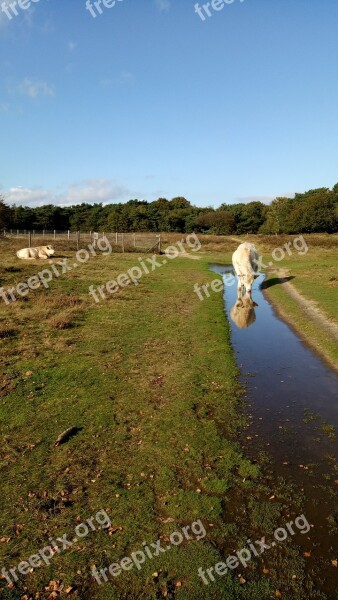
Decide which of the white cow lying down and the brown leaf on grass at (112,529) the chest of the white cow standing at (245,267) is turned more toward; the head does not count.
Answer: the brown leaf on grass

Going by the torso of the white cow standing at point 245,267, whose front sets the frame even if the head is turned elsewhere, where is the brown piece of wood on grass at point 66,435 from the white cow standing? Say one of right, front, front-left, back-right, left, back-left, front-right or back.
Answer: front

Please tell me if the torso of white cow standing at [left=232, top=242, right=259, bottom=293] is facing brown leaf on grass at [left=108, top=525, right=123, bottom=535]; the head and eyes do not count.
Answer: yes

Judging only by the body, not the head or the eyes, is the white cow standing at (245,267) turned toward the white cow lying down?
no

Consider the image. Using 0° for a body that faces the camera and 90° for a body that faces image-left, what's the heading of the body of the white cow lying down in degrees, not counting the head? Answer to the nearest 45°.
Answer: approximately 270°

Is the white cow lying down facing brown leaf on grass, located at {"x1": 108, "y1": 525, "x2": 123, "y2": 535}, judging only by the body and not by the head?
no

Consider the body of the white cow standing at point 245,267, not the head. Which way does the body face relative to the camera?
toward the camera

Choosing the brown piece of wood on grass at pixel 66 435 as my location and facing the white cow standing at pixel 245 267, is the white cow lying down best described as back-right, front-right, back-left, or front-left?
front-left

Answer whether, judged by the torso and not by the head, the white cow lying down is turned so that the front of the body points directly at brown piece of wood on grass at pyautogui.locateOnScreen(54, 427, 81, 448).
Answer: no

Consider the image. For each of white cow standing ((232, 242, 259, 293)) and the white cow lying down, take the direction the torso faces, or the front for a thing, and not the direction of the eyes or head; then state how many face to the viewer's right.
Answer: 1
